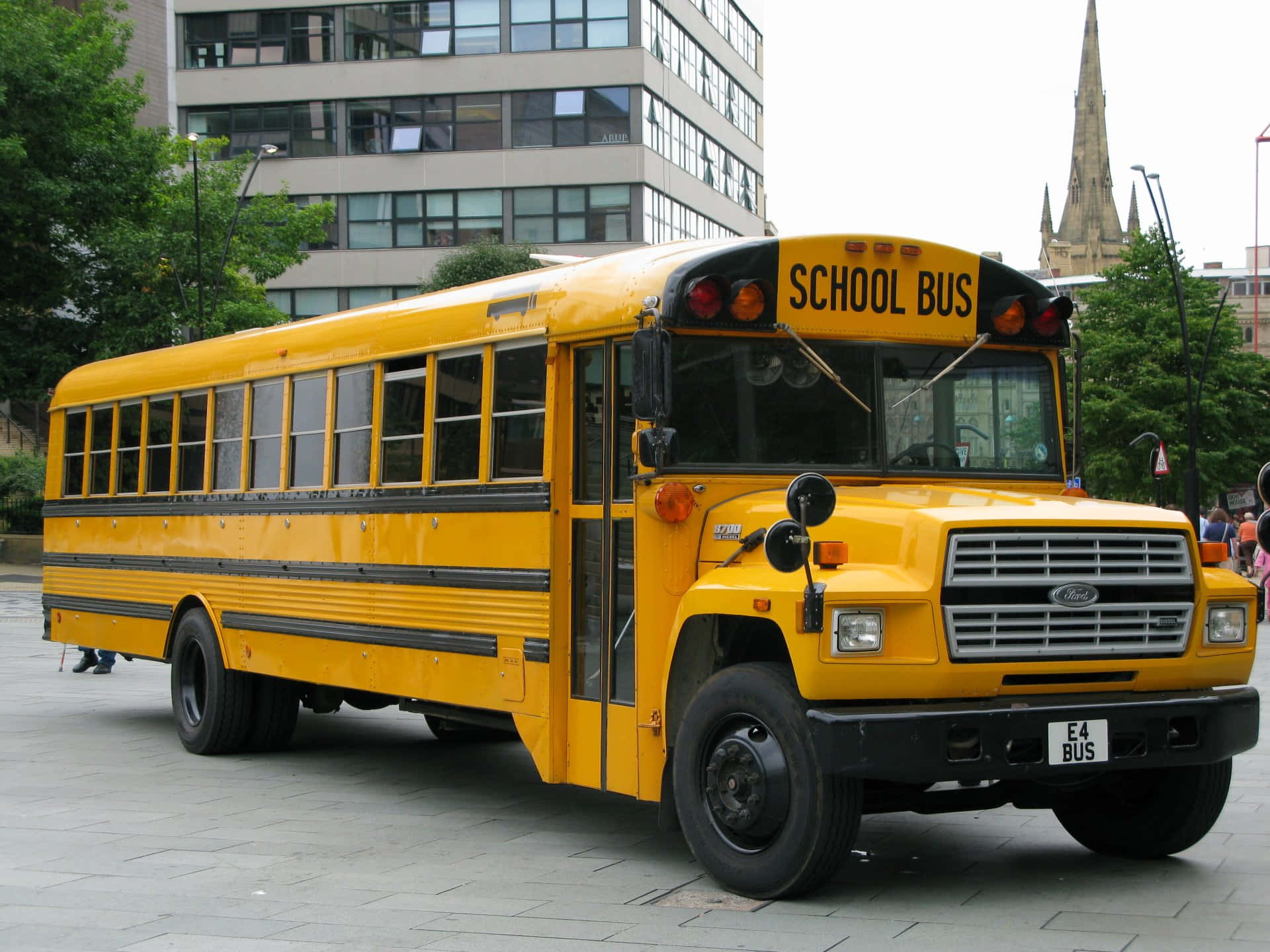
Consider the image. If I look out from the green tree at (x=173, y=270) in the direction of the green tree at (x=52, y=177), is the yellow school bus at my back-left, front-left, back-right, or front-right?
back-left

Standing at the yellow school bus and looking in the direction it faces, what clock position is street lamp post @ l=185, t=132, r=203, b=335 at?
The street lamp post is roughly at 7 o'clock from the yellow school bus.

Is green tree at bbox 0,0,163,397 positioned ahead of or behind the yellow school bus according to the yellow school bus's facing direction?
behind

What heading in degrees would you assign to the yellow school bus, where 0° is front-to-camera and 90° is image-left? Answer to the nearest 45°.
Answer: approximately 315°

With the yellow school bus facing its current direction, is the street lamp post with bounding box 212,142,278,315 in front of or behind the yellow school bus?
behind

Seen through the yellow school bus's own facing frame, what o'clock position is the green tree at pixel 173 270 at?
The green tree is roughly at 7 o'clock from the yellow school bus.
